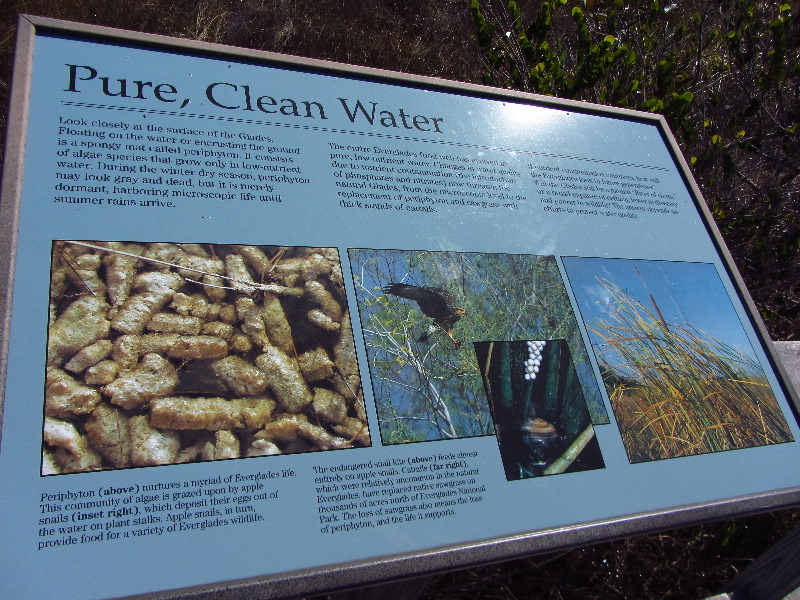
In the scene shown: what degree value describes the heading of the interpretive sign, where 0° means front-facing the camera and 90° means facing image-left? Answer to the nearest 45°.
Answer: approximately 315°
